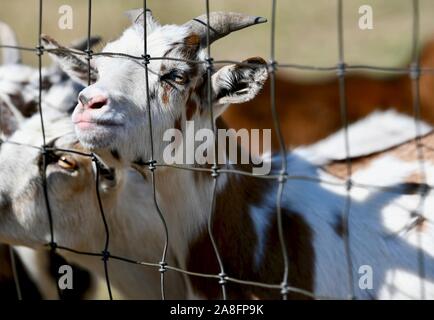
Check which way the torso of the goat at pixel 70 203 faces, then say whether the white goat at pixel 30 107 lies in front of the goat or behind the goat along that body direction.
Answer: behind

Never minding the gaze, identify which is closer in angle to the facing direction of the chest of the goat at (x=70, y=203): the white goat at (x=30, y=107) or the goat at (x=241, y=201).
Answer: the goat

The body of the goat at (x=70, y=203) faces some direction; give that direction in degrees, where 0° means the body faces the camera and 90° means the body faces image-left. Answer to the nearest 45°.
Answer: approximately 315°
